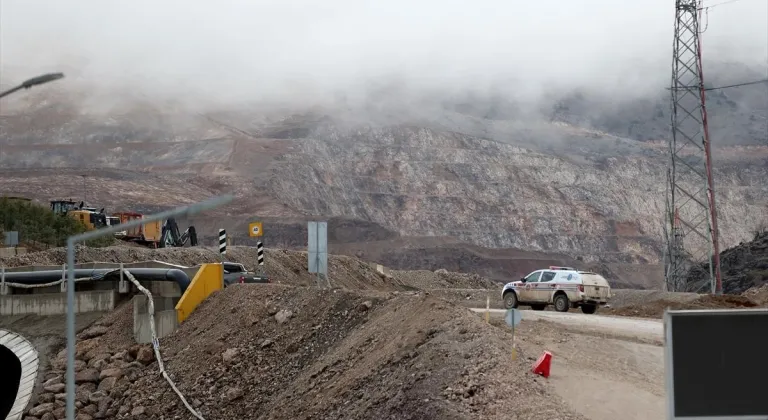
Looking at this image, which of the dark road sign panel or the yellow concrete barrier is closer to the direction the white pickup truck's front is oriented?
the yellow concrete barrier

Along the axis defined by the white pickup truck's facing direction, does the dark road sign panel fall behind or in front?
behind

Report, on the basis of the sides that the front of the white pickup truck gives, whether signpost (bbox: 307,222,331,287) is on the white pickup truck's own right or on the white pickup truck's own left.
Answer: on the white pickup truck's own left

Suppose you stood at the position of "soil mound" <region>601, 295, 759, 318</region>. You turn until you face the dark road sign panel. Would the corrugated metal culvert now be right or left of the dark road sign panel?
right

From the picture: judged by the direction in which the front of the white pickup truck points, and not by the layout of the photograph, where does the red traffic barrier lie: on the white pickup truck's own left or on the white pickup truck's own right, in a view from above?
on the white pickup truck's own left

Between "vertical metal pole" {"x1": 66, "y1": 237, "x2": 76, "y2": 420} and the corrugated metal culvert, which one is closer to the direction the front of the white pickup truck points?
the corrugated metal culvert

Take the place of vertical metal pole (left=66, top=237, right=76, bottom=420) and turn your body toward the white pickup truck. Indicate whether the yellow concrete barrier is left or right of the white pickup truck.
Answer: left
